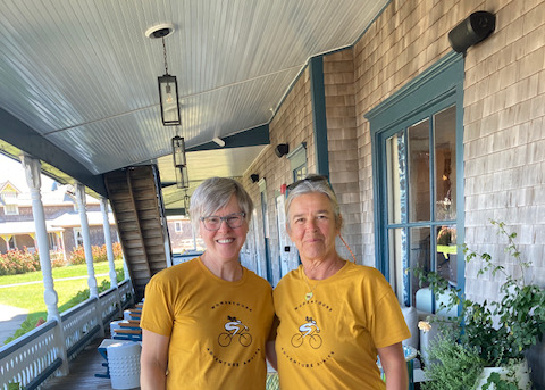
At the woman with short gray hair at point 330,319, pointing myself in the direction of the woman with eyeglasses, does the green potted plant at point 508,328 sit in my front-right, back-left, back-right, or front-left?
back-right

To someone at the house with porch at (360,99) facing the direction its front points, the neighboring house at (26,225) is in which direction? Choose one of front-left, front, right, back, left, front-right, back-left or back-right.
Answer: front-right

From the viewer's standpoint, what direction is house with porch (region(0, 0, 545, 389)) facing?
to the viewer's left
